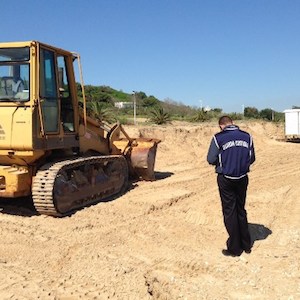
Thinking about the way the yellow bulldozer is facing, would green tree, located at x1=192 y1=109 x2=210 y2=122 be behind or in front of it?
in front

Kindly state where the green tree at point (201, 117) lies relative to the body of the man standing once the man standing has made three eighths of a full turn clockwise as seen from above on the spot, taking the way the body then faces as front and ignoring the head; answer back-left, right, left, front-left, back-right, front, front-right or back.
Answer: left

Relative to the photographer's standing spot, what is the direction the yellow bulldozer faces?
facing away from the viewer and to the right of the viewer

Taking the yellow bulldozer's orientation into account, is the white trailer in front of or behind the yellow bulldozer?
in front

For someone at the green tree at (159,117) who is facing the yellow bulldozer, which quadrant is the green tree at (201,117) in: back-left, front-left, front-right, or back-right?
back-left

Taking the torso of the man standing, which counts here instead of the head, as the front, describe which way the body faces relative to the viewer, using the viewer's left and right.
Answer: facing away from the viewer and to the left of the viewer

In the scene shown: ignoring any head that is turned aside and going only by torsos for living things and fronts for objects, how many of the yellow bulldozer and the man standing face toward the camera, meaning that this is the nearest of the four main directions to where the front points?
0

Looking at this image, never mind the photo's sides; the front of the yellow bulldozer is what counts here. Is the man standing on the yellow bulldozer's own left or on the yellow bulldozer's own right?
on the yellow bulldozer's own right

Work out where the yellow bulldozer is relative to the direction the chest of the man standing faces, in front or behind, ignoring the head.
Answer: in front

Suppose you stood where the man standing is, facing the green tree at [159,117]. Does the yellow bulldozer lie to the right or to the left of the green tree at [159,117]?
left

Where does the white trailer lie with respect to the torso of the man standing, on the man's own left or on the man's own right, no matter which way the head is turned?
on the man's own right

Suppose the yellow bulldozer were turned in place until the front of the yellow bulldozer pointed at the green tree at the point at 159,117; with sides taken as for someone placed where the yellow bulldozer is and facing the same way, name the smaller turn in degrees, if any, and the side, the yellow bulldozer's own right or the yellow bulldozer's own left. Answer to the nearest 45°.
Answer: approximately 45° to the yellow bulldozer's own left

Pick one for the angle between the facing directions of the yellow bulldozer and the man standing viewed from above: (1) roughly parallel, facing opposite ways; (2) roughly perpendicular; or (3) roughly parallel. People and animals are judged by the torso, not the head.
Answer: roughly perpendicular
